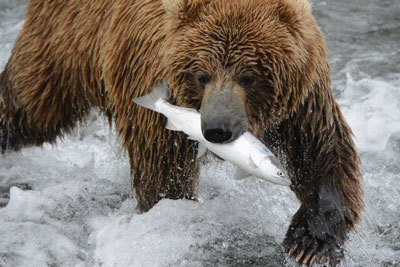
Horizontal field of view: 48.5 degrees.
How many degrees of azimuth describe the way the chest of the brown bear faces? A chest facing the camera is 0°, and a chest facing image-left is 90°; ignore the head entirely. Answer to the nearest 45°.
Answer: approximately 315°
